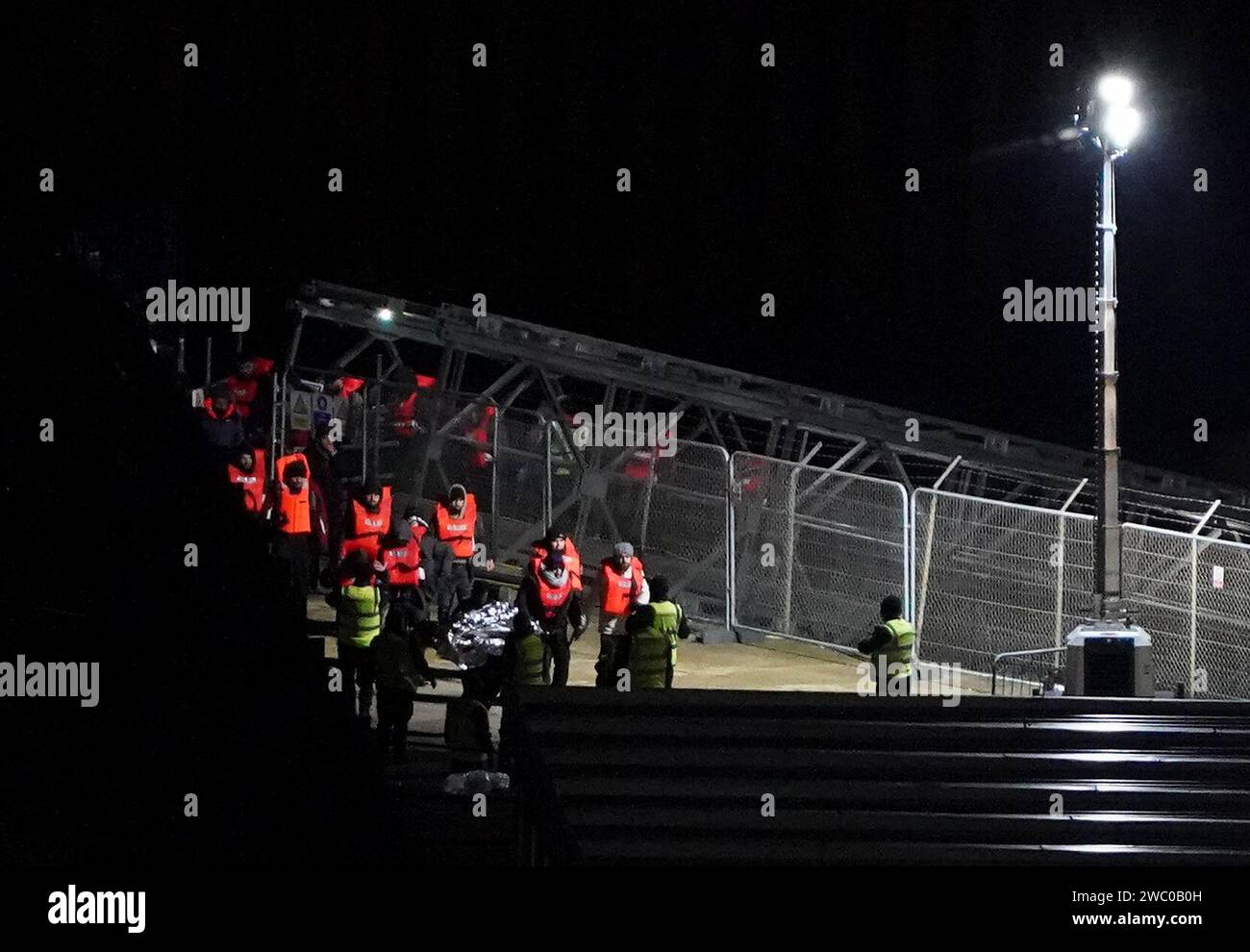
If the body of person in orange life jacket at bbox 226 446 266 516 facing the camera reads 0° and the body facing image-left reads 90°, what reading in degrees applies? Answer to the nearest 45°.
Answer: approximately 315°

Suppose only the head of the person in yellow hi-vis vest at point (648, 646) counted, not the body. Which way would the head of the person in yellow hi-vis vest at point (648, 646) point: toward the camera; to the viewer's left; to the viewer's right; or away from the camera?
away from the camera

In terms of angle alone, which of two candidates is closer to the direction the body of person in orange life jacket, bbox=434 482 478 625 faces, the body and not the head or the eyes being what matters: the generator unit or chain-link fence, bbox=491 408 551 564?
the generator unit

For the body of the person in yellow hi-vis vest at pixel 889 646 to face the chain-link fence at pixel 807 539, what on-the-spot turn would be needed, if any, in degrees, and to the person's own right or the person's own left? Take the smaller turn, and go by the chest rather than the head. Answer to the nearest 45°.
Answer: approximately 45° to the person's own right

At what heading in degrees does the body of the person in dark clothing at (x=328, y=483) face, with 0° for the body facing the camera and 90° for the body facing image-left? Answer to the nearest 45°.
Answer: approximately 315°

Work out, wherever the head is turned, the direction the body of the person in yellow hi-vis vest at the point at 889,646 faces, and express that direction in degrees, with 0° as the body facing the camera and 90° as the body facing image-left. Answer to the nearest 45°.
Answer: approximately 135°

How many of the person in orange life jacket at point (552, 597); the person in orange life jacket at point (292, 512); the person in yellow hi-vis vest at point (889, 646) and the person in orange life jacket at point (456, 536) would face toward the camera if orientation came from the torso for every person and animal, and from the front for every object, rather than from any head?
3

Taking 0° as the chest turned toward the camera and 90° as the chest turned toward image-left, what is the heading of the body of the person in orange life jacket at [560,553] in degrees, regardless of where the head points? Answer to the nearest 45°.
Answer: approximately 0°

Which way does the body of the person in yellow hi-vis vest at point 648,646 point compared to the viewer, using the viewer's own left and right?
facing away from the viewer
